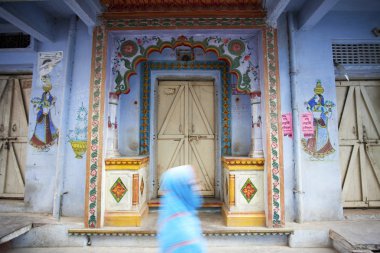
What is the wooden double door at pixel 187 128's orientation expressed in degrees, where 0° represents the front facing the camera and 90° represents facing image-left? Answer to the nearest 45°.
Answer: approximately 0°

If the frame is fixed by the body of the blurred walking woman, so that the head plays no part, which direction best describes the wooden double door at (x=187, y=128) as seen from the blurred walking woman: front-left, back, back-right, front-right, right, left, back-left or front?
left

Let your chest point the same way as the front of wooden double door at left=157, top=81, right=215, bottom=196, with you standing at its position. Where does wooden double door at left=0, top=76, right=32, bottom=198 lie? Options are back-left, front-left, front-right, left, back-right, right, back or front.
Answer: right

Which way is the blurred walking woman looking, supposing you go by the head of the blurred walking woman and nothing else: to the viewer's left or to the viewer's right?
to the viewer's right

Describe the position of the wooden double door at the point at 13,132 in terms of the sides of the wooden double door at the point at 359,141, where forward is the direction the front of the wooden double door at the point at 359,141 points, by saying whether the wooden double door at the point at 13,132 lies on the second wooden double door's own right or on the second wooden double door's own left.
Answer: on the second wooden double door's own right

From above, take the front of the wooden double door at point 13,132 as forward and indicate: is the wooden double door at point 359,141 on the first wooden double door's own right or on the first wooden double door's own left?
on the first wooden double door's own left

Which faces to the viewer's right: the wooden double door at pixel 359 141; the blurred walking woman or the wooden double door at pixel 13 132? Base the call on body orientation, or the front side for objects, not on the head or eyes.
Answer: the blurred walking woman

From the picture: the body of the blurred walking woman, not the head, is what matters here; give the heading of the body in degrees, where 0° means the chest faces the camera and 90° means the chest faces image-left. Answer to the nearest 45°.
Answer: approximately 270°

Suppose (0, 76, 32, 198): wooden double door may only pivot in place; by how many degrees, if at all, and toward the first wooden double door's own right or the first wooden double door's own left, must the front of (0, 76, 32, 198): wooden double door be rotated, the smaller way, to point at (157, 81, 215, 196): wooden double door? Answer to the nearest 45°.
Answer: approximately 45° to the first wooden double door's own left
